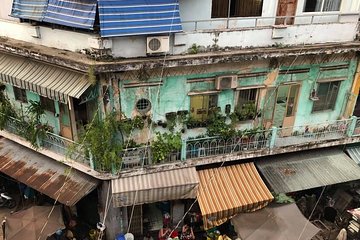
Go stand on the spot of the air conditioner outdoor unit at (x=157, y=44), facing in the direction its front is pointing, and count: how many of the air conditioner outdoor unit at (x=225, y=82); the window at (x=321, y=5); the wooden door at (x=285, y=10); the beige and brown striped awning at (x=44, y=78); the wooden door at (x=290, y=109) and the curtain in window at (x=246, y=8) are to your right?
1

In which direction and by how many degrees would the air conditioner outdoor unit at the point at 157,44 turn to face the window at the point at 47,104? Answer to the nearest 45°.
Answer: approximately 90° to its right

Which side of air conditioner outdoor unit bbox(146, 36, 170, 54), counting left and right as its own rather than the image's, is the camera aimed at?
front

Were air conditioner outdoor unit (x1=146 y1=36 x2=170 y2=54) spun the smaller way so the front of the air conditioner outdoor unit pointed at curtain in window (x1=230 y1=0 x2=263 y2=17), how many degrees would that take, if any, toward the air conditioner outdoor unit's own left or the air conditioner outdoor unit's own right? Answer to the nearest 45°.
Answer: approximately 90° to the air conditioner outdoor unit's own left

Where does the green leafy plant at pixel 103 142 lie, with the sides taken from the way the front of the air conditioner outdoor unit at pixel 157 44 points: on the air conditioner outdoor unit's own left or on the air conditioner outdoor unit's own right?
on the air conditioner outdoor unit's own right

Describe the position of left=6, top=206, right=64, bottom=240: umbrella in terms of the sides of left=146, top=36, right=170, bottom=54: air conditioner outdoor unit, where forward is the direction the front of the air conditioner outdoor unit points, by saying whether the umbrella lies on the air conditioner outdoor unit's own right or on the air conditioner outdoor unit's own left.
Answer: on the air conditioner outdoor unit's own right

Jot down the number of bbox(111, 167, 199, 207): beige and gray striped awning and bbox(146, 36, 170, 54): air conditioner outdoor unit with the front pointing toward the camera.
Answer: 2

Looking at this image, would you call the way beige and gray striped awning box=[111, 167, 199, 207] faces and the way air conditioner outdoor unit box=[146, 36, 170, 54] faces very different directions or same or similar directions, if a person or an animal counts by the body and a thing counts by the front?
same or similar directions

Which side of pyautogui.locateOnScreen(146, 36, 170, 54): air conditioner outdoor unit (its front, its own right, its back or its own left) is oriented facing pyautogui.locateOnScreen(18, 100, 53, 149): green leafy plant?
right

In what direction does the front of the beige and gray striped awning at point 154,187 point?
toward the camera

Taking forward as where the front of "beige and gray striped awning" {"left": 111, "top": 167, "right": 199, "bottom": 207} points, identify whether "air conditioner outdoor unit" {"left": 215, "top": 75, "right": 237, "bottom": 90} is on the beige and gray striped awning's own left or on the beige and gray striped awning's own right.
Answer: on the beige and gray striped awning's own left
